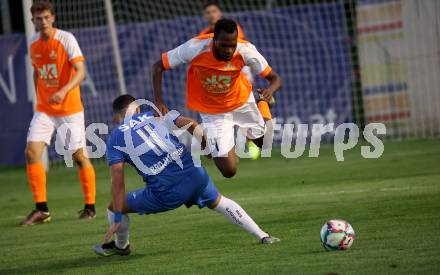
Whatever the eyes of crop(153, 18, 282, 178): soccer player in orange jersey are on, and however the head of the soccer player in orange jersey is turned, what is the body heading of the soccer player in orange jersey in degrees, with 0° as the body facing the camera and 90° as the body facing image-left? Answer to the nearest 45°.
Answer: approximately 0°

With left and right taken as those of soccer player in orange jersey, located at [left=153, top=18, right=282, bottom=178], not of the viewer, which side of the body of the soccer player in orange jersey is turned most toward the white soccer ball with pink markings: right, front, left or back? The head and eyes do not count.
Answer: front

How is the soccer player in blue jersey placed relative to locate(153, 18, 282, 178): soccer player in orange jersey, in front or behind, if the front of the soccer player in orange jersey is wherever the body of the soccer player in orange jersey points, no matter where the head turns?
in front

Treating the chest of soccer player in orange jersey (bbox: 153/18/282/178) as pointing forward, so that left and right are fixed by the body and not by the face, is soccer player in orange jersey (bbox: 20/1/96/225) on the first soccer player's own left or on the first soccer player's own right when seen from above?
on the first soccer player's own right

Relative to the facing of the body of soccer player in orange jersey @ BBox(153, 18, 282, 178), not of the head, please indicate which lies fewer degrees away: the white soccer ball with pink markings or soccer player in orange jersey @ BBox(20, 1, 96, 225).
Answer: the white soccer ball with pink markings
